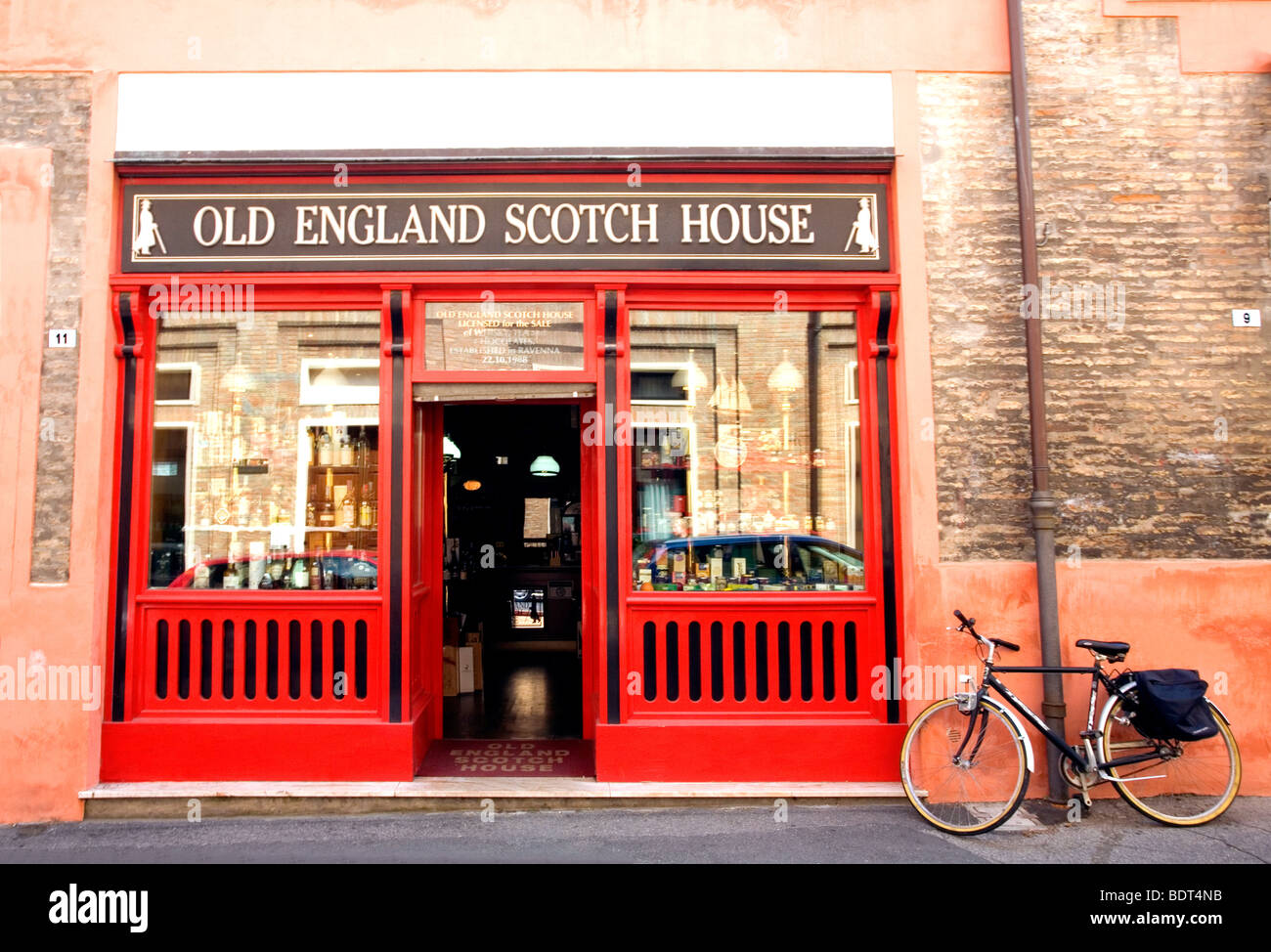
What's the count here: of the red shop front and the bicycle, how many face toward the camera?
1

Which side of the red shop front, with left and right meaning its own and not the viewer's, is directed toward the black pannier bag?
left

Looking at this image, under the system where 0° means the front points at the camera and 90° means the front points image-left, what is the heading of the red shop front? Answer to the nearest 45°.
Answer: approximately 0°

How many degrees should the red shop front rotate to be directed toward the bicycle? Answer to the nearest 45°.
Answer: approximately 90° to its left

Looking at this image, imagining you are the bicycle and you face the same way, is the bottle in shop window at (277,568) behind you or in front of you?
in front

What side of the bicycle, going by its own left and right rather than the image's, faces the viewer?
left
